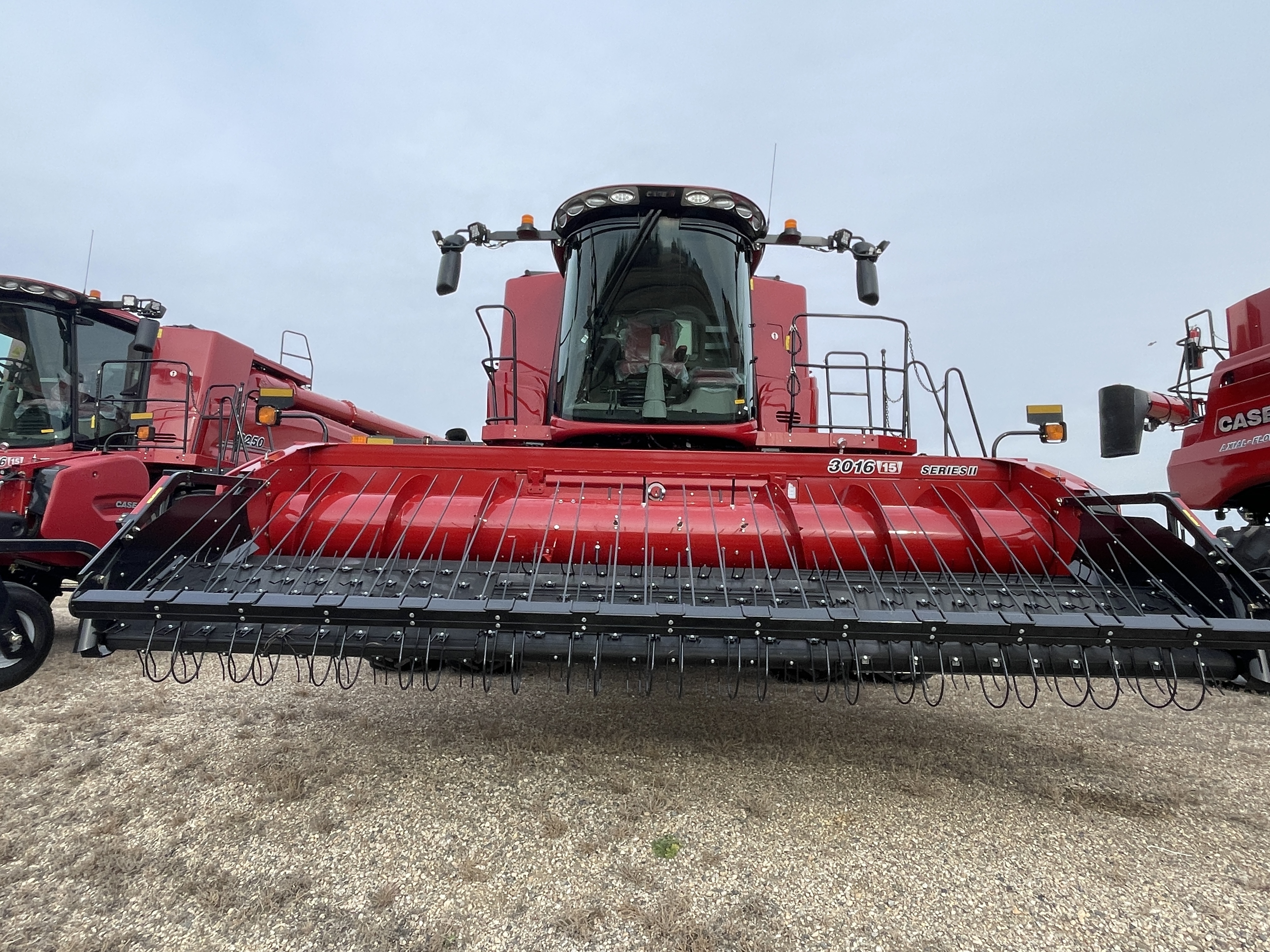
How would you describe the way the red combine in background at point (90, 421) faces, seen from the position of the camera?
facing the viewer and to the left of the viewer

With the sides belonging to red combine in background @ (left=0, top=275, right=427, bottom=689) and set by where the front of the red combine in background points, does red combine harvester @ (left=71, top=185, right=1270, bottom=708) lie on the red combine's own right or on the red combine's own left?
on the red combine's own left

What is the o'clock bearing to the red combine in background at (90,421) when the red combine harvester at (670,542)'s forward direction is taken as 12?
The red combine in background is roughly at 4 o'clock from the red combine harvester.

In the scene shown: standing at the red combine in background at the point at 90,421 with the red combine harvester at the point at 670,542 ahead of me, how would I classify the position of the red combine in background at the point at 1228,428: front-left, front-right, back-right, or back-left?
front-left

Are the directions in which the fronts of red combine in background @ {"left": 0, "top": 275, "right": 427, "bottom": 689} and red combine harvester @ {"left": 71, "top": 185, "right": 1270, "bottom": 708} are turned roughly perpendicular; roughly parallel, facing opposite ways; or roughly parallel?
roughly parallel

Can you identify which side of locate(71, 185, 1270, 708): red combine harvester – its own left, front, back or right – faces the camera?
front

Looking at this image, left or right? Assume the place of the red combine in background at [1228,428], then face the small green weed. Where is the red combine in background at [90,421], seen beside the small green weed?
right

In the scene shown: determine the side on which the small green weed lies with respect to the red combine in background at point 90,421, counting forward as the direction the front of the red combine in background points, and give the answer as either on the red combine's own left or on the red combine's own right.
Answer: on the red combine's own left

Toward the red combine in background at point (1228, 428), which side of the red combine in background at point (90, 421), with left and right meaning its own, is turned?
left

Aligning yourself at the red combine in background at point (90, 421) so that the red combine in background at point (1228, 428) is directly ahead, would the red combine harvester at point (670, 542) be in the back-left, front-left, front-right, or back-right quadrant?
front-right

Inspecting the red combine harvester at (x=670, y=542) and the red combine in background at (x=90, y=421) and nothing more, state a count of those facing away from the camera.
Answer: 0

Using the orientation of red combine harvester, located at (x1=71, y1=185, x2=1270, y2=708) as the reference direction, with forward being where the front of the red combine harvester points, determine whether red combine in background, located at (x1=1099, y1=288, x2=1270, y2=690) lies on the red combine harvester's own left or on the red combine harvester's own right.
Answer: on the red combine harvester's own left
